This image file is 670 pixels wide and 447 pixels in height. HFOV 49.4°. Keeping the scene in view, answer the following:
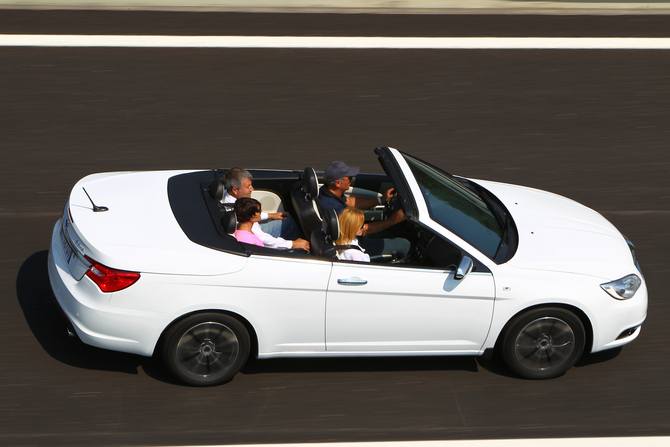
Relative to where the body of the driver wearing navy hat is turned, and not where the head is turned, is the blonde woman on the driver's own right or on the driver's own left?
on the driver's own right

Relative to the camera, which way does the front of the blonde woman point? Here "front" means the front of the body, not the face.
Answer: to the viewer's right

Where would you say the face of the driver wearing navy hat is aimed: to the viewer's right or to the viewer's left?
to the viewer's right

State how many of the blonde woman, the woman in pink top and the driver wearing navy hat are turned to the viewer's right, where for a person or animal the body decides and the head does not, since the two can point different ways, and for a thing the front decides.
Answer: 3

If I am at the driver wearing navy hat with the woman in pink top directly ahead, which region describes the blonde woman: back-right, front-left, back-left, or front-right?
front-left

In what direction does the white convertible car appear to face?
to the viewer's right

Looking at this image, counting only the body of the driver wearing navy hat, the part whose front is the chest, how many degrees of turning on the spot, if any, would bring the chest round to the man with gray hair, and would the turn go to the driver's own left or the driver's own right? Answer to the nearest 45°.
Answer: approximately 180°

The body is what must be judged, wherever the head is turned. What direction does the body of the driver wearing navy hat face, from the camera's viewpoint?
to the viewer's right

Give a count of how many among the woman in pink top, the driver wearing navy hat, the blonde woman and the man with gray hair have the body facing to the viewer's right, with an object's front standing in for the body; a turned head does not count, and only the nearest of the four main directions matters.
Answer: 4

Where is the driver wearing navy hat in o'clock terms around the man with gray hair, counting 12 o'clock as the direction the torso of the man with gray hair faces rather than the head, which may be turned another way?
The driver wearing navy hat is roughly at 12 o'clock from the man with gray hair.

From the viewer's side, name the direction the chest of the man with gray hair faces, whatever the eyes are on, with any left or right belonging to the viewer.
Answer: facing to the right of the viewer

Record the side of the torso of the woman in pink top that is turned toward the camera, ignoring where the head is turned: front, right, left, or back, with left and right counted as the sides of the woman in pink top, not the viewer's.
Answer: right

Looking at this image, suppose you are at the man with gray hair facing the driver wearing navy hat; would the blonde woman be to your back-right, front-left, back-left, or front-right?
front-right

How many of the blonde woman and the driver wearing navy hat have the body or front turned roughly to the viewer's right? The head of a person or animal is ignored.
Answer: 2

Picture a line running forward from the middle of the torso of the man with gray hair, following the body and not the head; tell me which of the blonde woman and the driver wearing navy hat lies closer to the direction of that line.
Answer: the driver wearing navy hat

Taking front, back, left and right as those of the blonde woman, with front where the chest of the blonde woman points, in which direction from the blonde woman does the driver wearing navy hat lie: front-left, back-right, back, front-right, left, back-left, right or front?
left
